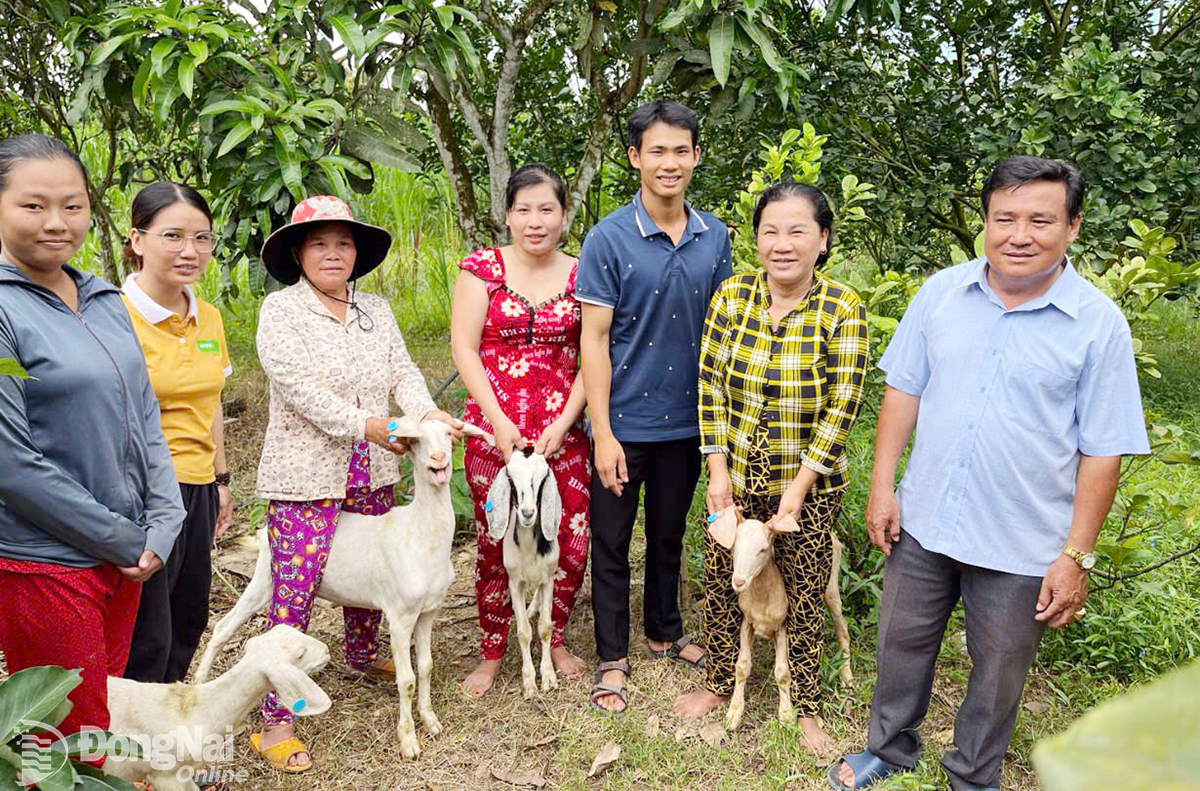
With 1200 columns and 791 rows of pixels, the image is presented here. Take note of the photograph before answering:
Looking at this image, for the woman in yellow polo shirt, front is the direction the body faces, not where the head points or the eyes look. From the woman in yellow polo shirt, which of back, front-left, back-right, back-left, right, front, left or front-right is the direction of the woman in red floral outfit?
front-left

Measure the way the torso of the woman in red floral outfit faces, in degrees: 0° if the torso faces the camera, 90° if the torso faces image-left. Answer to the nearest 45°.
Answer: approximately 0°

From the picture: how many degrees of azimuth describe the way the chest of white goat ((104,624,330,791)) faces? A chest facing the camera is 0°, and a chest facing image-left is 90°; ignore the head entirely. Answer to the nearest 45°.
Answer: approximately 270°

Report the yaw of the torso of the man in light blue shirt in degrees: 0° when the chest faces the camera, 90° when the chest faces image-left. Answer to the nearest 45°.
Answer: approximately 45°

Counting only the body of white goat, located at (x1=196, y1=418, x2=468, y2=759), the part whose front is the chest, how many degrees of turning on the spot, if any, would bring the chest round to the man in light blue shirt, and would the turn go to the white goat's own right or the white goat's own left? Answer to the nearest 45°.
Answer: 0° — it already faces them
